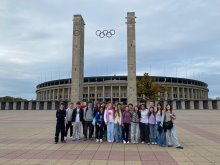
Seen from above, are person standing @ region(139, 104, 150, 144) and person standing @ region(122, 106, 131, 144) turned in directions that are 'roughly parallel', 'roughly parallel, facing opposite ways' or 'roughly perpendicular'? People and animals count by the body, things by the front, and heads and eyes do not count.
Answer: roughly parallel

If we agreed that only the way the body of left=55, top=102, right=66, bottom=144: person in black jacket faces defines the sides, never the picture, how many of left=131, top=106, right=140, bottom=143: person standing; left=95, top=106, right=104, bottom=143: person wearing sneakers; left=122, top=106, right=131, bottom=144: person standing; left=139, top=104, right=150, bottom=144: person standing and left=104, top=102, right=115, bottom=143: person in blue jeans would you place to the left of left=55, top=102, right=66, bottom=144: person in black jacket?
5

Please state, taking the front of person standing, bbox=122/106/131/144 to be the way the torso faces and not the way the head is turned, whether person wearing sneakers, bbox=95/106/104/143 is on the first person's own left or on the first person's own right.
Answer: on the first person's own right

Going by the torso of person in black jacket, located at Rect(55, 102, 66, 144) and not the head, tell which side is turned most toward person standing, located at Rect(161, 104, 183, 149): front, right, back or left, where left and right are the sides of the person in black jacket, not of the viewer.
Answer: left

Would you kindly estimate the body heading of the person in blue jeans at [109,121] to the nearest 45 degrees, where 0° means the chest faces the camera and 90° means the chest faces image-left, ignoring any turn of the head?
approximately 0°

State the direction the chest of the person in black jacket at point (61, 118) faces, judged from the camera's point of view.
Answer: toward the camera

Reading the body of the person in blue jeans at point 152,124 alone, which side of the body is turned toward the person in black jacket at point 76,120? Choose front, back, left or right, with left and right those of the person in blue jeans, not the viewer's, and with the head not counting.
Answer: right

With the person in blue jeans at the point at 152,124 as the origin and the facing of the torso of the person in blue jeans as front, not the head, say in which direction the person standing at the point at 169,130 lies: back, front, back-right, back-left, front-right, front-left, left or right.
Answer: front-left

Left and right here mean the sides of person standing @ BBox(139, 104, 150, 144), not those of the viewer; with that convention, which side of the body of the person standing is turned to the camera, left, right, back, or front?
front

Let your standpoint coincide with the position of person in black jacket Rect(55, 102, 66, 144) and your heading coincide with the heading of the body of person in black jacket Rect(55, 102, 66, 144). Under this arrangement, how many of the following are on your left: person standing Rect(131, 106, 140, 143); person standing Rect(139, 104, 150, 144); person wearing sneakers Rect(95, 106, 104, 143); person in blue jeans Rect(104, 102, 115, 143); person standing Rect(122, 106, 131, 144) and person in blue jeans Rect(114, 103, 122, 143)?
6

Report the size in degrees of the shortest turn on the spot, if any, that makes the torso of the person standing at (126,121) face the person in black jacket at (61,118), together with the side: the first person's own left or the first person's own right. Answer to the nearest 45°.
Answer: approximately 90° to the first person's own right

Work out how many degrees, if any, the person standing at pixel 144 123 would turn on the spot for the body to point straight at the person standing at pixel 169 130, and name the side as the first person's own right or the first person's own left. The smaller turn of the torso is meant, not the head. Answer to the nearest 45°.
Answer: approximately 45° to the first person's own left

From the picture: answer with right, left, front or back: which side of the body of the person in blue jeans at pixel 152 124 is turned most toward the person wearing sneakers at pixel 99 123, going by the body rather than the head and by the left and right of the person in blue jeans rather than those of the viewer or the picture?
right
